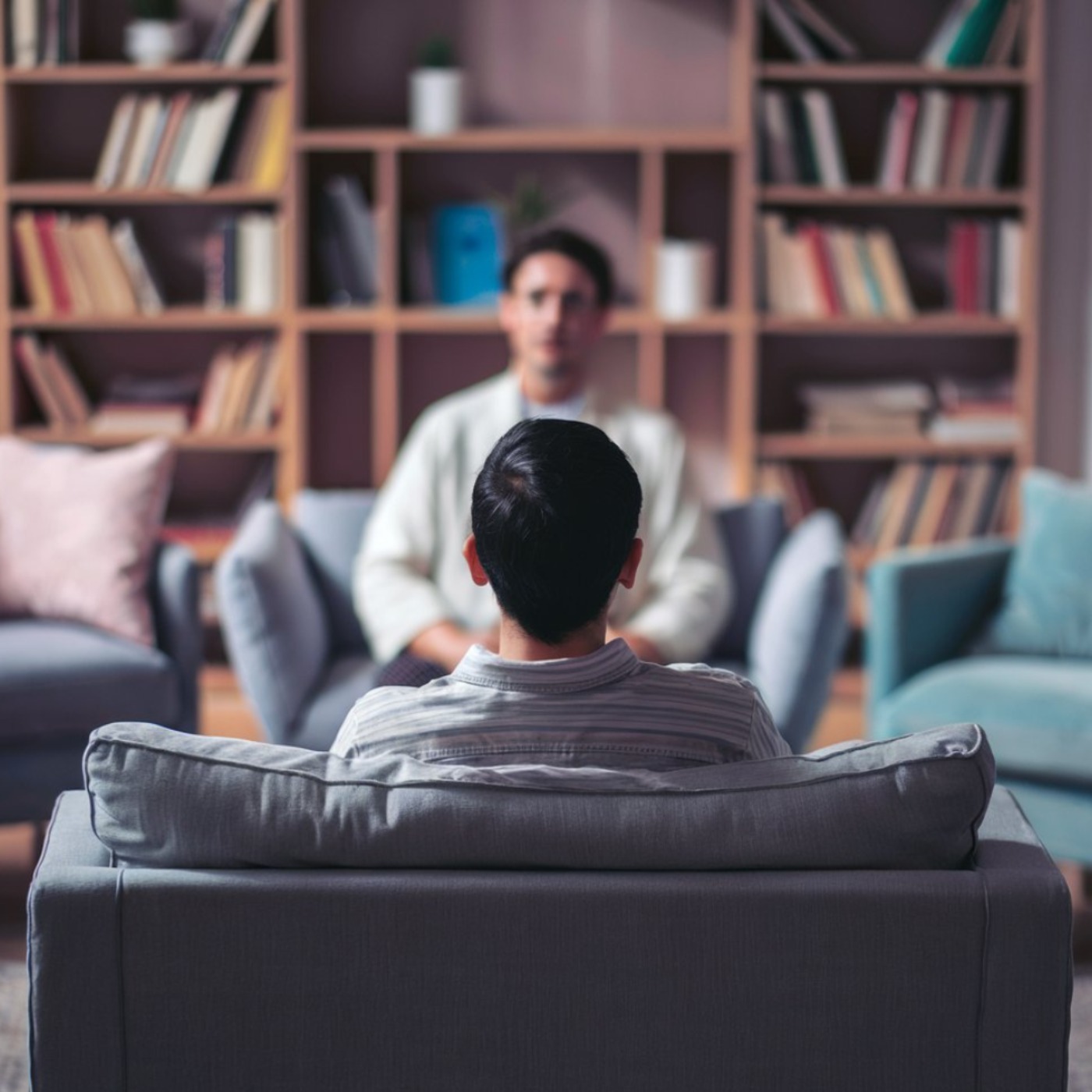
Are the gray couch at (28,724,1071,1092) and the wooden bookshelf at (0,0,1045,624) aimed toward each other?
yes

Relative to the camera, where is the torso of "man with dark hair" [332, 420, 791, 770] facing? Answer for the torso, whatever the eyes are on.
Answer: away from the camera

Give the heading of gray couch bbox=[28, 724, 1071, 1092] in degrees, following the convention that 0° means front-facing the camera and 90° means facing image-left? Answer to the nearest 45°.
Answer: approximately 180°
